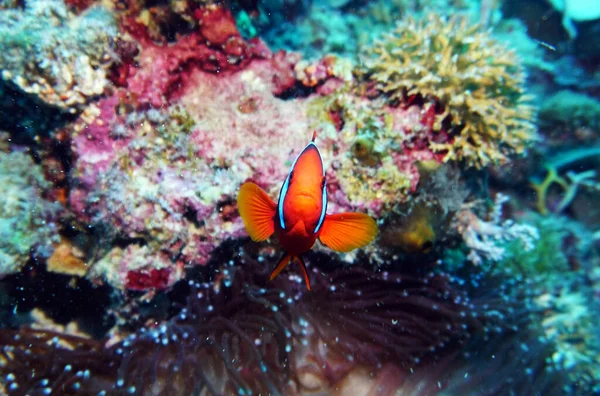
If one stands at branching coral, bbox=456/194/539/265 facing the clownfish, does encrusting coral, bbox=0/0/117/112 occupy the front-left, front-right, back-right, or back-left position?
front-right

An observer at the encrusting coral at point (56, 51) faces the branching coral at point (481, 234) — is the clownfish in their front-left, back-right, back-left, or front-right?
front-right

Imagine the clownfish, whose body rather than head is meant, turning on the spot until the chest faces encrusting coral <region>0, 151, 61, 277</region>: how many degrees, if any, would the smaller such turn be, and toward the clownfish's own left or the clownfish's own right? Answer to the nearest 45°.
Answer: approximately 135° to the clownfish's own right

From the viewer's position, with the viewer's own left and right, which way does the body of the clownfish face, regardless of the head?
facing the viewer

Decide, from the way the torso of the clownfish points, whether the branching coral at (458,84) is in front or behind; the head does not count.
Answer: behind

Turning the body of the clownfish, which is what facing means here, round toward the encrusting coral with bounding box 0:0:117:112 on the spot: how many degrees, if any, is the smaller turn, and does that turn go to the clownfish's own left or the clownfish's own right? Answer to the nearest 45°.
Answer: approximately 135° to the clownfish's own right

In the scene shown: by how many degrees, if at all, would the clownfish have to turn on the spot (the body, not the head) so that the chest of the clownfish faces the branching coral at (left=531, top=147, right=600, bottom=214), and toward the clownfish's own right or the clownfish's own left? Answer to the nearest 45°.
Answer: approximately 135° to the clownfish's own left
